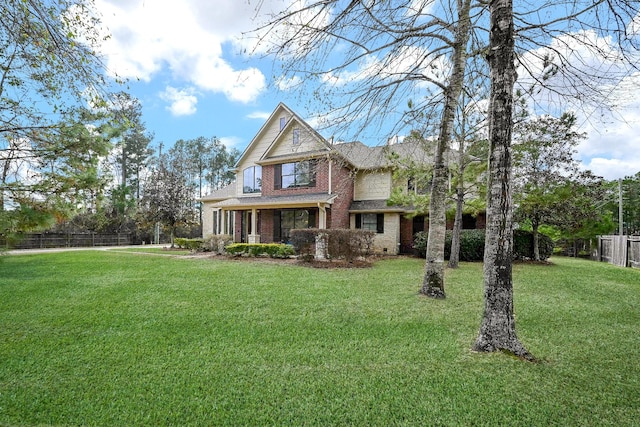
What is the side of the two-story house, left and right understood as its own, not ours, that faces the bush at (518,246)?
left

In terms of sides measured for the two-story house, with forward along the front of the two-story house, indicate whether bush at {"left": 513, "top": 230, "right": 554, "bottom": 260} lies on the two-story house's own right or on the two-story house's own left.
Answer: on the two-story house's own left

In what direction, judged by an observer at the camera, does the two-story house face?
facing the viewer and to the left of the viewer

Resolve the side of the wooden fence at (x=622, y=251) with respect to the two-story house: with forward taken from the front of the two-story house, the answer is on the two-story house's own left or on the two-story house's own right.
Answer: on the two-story house's own left

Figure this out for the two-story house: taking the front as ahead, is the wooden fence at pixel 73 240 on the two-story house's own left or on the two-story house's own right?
on the two-story house's own right

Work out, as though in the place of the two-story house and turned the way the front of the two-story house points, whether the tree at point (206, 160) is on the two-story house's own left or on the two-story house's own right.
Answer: on the two-story house's own right

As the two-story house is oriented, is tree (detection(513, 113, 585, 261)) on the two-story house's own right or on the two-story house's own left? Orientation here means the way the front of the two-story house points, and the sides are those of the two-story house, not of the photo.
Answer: on the two-story house's own left

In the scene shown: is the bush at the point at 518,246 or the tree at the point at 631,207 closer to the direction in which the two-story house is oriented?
the bush

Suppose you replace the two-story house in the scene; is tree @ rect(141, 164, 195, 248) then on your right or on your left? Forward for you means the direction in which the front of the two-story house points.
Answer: on your right
